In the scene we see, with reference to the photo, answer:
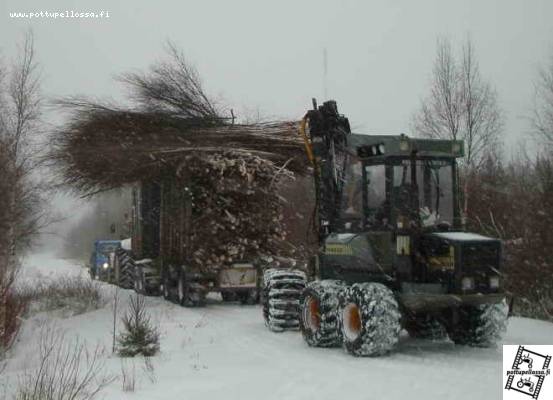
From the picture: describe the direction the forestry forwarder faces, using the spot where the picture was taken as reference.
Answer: facing the viewer and to the right of the viewer

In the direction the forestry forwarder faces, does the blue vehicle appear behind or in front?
behind

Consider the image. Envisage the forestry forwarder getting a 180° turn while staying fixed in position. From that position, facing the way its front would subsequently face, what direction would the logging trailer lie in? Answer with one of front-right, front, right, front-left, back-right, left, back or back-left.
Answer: front
